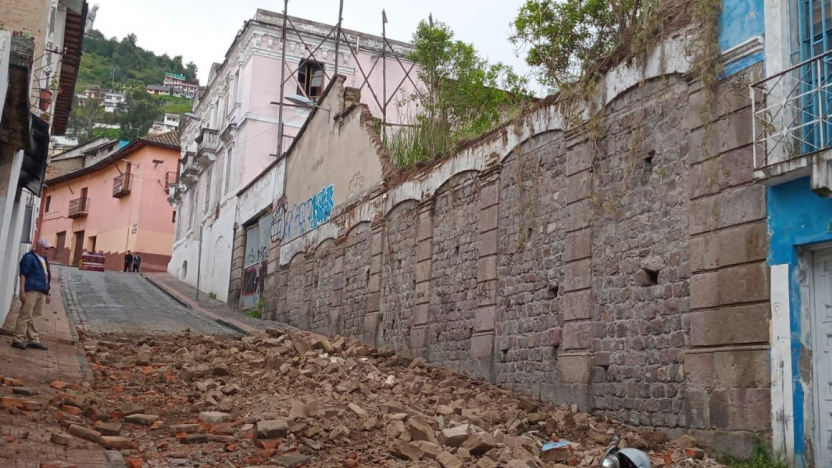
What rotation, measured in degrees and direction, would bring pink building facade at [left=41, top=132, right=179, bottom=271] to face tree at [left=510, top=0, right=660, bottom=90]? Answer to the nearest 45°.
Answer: approximately 45° to its left

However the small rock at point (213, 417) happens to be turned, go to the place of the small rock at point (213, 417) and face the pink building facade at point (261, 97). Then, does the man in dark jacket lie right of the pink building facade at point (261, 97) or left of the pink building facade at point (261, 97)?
left

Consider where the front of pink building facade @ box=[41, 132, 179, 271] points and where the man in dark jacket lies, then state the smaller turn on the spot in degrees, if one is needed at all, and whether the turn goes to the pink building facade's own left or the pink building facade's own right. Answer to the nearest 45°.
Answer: approximately 45° to the pink building facade's own left

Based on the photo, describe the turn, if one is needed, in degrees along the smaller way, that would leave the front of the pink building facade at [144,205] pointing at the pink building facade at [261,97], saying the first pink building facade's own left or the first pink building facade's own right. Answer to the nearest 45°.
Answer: approximately 45° to the first pink building facade's own left

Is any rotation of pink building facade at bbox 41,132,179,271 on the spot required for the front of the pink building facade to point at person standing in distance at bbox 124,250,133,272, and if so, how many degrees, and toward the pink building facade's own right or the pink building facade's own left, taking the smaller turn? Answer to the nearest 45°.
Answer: approximately 45° to the pink building facade's own left
